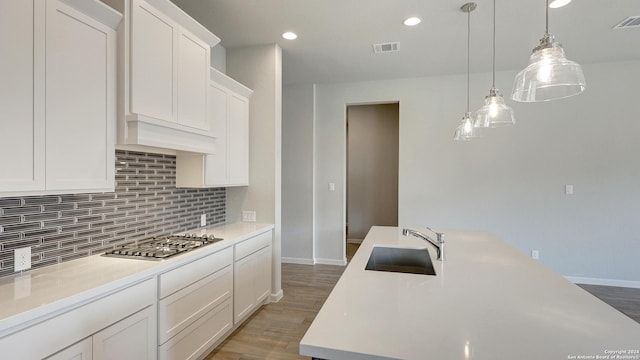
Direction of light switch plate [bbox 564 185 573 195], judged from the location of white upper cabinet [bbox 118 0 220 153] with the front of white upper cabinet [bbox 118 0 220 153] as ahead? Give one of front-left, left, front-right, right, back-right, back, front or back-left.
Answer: front-left

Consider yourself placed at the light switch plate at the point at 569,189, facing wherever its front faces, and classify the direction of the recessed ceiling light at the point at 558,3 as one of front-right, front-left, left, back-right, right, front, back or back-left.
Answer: front

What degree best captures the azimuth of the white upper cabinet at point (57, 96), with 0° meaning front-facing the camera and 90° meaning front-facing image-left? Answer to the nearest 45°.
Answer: approximately 315°

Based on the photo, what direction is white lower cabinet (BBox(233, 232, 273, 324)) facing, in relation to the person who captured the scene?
facing the viewer and to the right of the viewer

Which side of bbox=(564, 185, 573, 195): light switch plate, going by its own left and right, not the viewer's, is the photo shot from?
front

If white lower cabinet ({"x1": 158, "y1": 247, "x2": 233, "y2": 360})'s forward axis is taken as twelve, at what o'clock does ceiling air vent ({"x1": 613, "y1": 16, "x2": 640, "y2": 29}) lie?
The ceiling air vent is roughly at 11 o'clock from the white lower cabinet.

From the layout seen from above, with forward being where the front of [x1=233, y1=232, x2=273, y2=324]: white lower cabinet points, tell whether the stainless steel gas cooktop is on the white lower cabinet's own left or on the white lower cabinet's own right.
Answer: on the white lower cabinet's own right

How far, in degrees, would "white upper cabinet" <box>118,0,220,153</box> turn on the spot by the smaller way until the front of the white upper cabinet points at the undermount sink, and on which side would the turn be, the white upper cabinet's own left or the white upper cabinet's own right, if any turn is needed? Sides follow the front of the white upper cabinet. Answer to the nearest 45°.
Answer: approximately 45° to the white upper cabinet's own left

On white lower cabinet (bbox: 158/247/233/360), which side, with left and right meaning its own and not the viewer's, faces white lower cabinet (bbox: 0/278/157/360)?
right

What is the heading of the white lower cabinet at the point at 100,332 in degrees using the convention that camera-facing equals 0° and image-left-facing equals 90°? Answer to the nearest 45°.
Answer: approximately 315°
